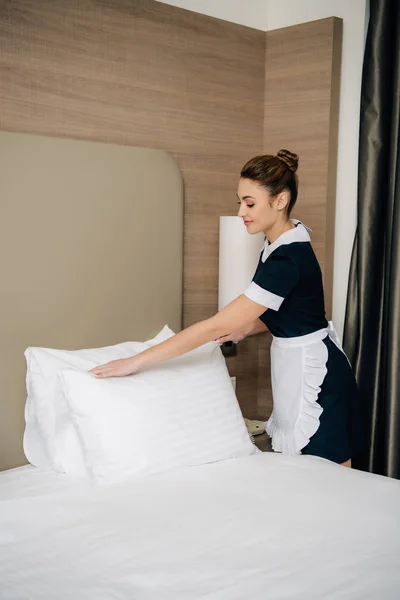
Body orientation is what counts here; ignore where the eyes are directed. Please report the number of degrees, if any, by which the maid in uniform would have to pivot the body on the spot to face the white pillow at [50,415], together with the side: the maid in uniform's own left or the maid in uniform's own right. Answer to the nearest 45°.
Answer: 0° — they already face it

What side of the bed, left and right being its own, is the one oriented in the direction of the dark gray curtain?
left

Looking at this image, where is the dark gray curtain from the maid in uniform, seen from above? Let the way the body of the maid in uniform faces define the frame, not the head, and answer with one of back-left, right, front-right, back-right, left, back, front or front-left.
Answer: back-right

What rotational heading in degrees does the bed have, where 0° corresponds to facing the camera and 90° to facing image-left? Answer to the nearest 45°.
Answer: approximately 315°

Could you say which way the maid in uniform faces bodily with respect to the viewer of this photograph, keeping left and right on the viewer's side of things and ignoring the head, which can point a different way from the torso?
facing to the left of the viewer

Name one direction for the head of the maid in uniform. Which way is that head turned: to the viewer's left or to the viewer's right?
to the viewer's left
